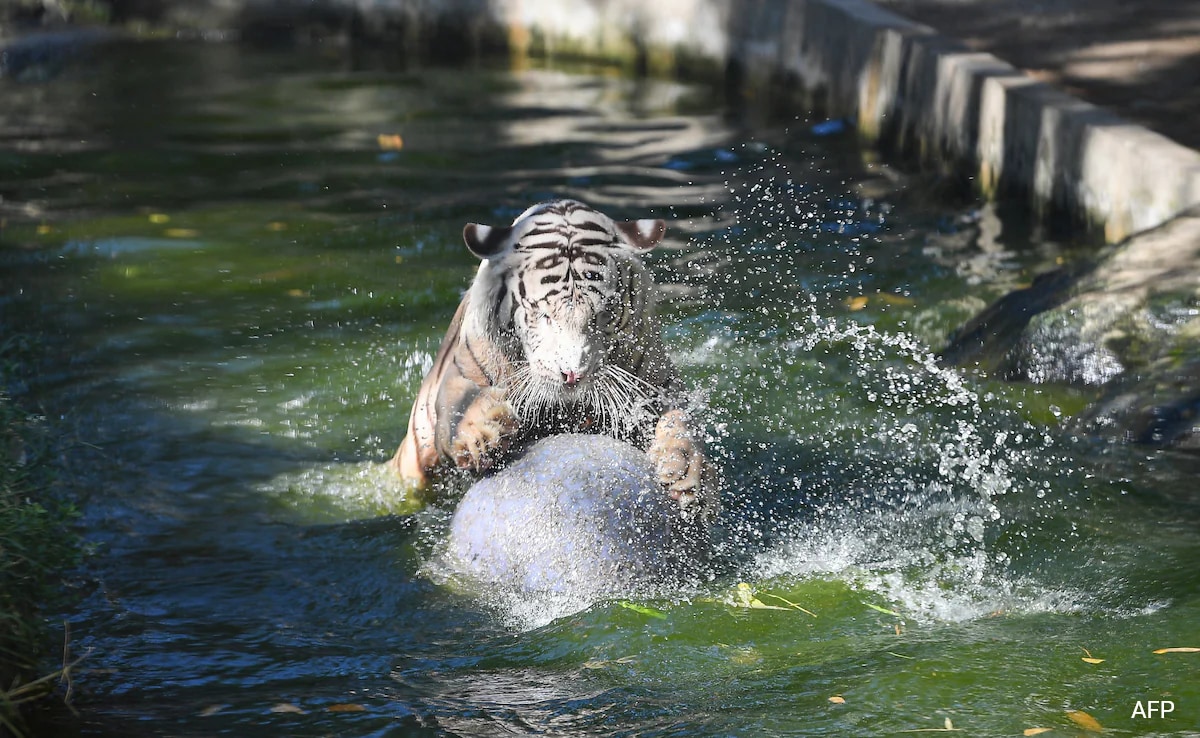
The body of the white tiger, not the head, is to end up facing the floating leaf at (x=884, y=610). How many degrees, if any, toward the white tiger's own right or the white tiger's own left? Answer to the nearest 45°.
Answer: approximately 90° to the white tiger's own left

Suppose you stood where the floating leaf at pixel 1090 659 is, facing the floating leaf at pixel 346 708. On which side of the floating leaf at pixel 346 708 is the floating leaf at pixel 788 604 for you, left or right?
right

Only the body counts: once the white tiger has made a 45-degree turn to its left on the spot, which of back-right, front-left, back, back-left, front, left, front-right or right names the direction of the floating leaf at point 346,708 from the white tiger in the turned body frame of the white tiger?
right

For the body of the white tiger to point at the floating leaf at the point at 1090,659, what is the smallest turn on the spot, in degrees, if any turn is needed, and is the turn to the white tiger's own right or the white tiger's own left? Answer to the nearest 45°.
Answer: approximately 45° to the white tiger's own left

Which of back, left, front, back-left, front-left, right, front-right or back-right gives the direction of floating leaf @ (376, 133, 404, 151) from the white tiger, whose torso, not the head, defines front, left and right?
back

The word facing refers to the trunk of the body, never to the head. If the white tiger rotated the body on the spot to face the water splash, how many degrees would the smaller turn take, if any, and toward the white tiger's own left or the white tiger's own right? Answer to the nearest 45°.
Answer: approximately 135° to the white tiger's own left

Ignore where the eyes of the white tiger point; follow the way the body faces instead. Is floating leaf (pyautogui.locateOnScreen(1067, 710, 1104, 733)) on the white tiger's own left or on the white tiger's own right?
on the white tiger's own left

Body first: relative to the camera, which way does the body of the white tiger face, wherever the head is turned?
toward the camera

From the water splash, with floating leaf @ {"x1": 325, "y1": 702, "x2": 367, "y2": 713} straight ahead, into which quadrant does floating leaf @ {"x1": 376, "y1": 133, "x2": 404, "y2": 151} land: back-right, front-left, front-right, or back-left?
back-right
